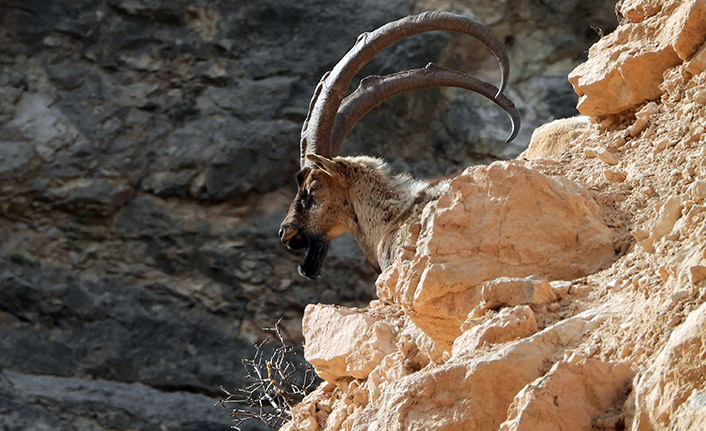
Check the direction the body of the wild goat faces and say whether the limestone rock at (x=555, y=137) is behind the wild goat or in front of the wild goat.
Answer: behind

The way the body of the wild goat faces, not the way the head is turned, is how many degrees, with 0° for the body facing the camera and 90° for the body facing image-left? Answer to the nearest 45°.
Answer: approximately 90°

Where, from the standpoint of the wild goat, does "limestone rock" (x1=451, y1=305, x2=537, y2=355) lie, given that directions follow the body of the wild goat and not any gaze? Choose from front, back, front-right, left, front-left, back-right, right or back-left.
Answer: left

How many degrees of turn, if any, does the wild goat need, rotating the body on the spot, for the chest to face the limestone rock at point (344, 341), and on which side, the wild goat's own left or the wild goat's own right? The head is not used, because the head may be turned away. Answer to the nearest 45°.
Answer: approximately 90° to the wild goat's own left

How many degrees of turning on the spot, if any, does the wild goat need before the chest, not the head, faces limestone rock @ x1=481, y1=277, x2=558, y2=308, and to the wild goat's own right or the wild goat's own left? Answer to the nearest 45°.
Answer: approximately 90° to the wild goat's own left

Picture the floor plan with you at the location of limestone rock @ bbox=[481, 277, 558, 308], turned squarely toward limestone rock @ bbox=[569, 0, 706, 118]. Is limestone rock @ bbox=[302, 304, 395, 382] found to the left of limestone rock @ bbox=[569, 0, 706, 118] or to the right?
left

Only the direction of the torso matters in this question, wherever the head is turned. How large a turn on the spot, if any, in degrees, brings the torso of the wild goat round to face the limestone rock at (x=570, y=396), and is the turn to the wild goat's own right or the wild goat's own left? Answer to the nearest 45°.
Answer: approximately 90° to the wild goat's own left
